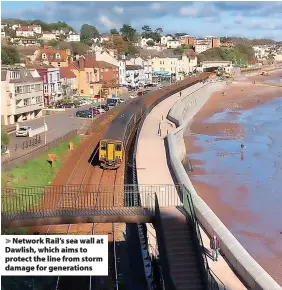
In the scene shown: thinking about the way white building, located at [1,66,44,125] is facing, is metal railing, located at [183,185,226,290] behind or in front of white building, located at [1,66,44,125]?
in front

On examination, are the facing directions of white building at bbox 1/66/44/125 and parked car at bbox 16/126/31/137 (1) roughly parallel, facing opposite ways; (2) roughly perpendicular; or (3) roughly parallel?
roughly perpendicular

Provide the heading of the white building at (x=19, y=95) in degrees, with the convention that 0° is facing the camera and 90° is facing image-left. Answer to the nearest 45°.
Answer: approximately 315°

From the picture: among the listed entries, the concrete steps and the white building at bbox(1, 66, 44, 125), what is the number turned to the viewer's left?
0

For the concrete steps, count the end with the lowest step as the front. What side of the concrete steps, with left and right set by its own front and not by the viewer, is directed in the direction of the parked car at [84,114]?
back
